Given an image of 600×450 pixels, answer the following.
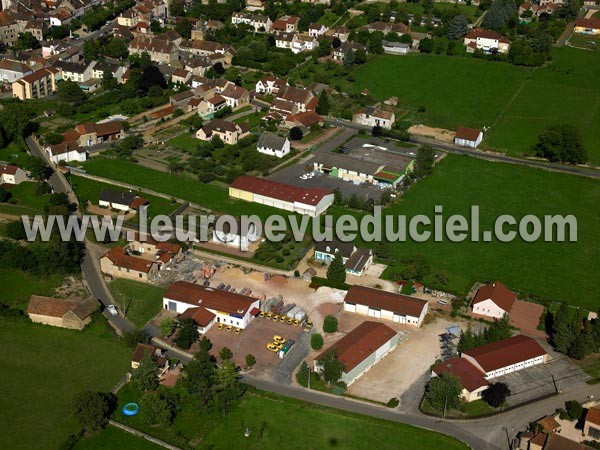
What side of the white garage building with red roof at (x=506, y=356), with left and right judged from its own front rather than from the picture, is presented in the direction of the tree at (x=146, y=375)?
right

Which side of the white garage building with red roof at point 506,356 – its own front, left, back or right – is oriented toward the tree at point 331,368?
right

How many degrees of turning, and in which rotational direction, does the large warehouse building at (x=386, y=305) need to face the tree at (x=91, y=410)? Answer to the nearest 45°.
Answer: approximately 45° to its right

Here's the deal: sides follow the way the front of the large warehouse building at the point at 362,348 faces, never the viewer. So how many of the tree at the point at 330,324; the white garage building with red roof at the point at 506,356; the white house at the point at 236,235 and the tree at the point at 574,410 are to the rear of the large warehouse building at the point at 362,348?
2

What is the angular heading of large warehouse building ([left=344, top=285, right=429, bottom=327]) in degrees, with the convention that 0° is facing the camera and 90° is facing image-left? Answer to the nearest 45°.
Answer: approximately 0°
